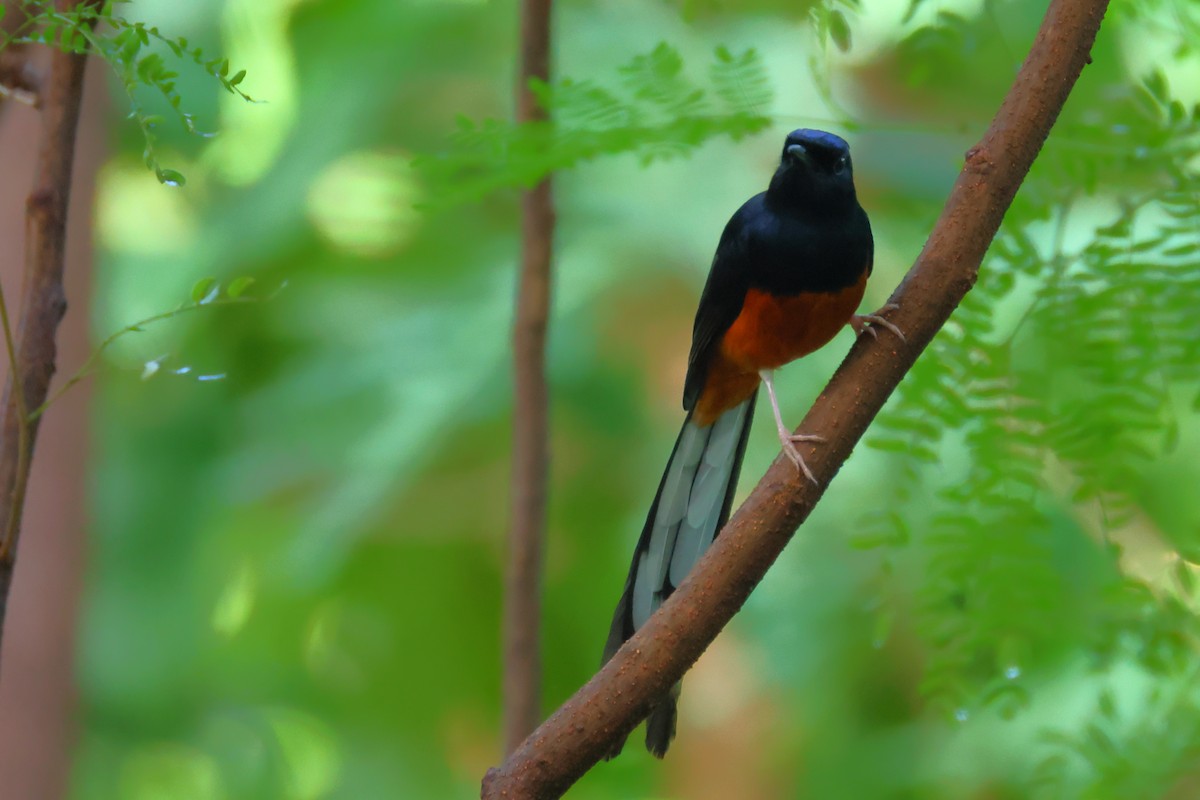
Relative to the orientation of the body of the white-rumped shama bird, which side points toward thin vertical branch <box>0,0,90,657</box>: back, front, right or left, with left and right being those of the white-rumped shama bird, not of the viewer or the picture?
right

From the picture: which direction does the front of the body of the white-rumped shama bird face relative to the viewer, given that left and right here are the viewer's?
facing the viewer and to the right of the viewer
